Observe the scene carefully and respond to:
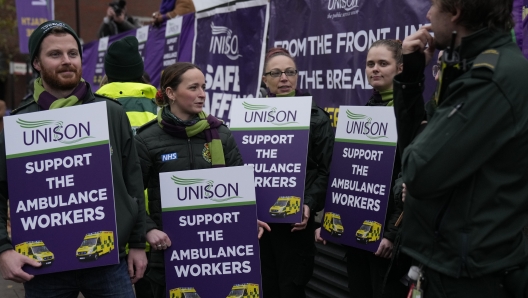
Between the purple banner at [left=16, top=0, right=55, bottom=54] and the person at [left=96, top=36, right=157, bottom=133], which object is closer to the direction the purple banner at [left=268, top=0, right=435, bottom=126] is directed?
the person

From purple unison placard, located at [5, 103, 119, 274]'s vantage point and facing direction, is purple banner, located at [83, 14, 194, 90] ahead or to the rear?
to the rear

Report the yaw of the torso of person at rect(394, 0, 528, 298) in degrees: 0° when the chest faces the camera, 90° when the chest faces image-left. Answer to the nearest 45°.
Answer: approximately 90°

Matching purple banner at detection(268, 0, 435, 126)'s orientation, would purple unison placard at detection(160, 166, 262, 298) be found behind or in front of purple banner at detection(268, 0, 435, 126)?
in front

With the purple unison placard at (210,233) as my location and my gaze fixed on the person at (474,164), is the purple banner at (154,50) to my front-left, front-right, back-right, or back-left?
back-left

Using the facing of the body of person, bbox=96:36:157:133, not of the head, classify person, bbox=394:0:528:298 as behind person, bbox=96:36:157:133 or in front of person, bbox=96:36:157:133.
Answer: behind

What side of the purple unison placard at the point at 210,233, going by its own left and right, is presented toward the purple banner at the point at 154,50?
back

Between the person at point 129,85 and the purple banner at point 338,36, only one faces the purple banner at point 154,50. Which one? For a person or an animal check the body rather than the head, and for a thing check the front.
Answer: the person

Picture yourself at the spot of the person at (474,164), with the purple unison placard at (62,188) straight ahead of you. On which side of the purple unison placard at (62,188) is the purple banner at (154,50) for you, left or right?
right

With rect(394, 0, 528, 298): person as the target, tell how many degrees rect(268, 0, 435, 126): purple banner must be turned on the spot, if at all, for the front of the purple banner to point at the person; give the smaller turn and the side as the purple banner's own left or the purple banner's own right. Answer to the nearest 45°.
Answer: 0° — it already faces them

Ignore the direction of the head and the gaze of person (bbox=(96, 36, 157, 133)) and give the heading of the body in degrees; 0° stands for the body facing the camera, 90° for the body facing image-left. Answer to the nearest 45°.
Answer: approximately 180°
